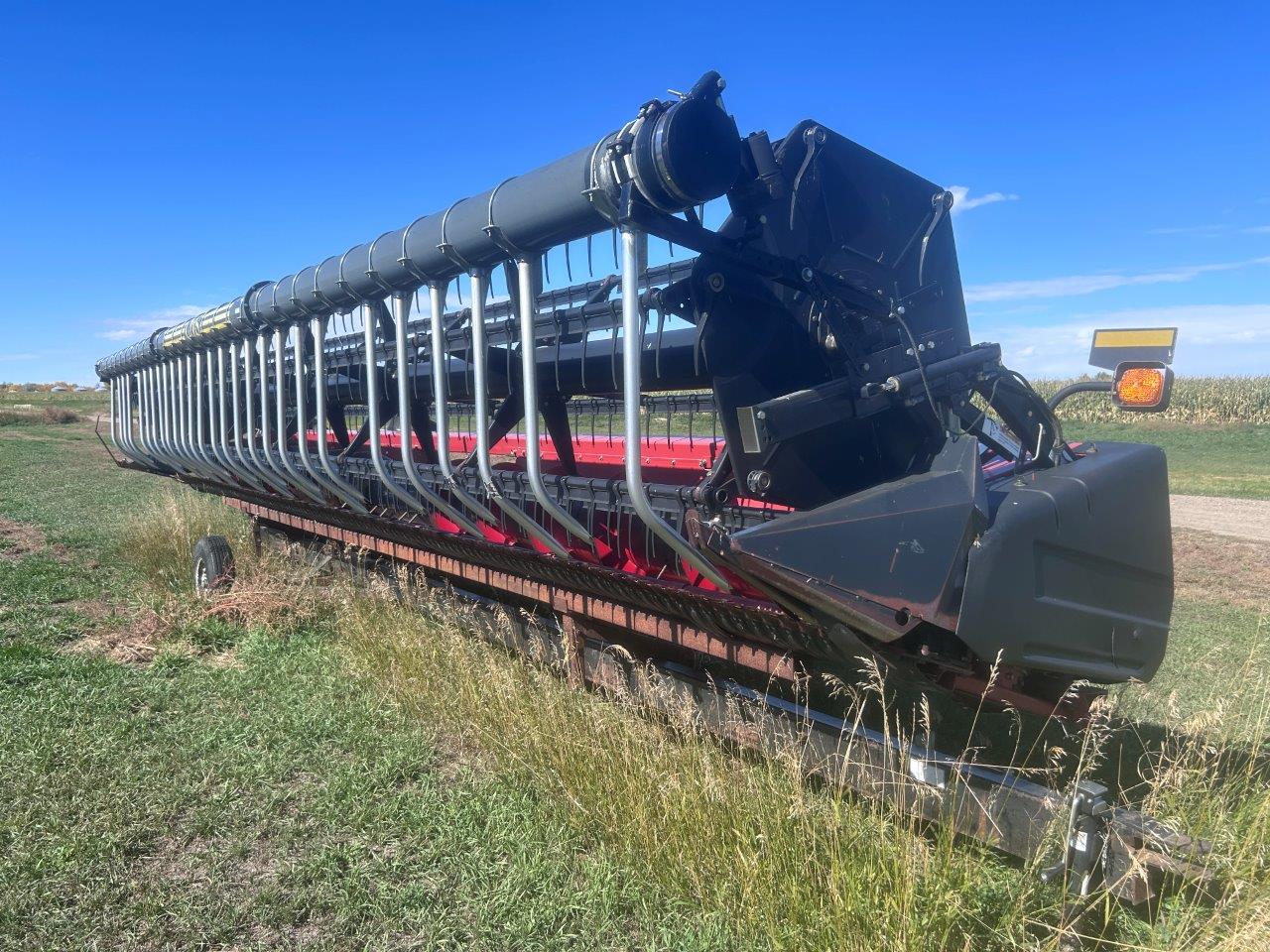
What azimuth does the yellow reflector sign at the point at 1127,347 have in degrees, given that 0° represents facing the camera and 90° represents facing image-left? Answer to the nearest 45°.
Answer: approximately 0°
